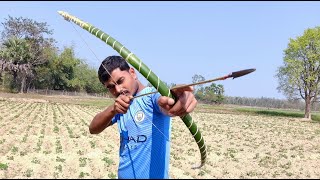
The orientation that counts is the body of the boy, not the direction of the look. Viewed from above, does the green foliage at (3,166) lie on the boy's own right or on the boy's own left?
on the boy's own right

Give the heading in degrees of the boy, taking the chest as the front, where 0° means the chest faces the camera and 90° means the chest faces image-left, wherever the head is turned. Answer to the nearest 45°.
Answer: approximately 45°
